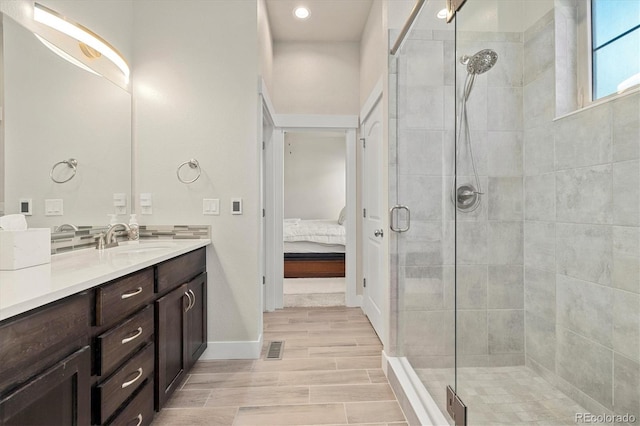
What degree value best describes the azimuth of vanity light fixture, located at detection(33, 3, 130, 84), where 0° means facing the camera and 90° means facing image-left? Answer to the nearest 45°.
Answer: approximately 315°

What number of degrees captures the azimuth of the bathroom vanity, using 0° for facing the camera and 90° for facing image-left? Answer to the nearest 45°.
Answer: approximately 315°

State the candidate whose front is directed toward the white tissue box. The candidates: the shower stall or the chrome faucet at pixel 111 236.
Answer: the shower stall

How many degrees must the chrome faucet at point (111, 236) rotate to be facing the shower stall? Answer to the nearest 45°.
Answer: approximately 45° to its right

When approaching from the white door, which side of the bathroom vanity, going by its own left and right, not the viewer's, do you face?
left

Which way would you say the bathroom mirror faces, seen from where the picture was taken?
facing the viewer and to the right of the viewer

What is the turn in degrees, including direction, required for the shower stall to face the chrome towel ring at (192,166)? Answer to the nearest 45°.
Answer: approximately 45° to its right

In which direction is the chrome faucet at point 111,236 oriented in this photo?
to the viewer's right

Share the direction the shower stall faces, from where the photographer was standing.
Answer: facing the viewer and to the left of the viewer
